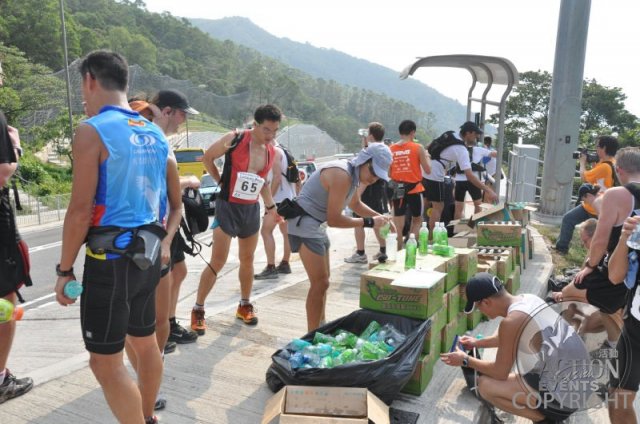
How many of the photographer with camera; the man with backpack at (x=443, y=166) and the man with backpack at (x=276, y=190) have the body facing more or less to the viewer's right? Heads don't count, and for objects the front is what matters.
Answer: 1

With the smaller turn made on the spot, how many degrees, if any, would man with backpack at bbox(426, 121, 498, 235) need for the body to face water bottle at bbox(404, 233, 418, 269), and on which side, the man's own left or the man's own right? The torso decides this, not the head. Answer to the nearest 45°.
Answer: approximately 90° to the man's own right

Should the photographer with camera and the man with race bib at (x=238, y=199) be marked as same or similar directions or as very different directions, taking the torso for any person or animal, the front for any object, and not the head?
very different directions

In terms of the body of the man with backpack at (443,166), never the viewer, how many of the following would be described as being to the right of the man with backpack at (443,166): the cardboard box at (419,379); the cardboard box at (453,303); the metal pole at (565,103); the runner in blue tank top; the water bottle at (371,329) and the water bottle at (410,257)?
5

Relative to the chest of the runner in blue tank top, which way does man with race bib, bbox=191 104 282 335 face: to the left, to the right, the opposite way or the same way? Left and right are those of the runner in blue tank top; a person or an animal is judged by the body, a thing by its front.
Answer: the opposite way

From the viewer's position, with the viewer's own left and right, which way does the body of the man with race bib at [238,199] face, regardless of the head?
facing the viewer and to the right of the viewer

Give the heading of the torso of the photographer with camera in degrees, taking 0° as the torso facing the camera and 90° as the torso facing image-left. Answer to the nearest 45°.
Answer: approximately 90°

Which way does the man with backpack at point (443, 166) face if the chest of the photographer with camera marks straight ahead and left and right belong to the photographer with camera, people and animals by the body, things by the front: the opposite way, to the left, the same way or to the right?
the opposite way

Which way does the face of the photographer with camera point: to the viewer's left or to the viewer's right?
to the viewer's left

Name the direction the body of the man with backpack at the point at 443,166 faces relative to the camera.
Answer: to the viewer's right

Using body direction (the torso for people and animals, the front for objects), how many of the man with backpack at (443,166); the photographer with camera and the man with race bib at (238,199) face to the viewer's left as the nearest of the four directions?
1
